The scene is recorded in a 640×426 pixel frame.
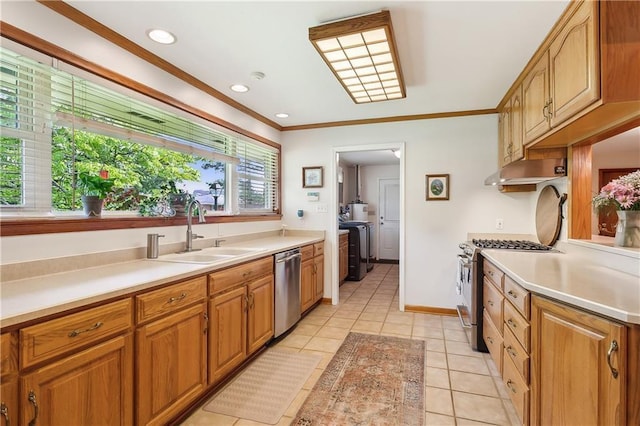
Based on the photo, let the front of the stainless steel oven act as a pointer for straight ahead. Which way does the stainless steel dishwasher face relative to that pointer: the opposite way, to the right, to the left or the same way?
the opposite way

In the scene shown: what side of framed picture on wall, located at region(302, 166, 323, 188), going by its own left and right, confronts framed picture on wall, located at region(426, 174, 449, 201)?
left

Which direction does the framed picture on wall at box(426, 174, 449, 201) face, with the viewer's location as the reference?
facing the viewer

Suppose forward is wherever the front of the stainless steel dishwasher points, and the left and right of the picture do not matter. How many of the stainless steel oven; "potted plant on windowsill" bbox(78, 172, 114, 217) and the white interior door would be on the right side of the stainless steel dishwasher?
1

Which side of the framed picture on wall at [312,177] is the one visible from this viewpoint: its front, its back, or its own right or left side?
front

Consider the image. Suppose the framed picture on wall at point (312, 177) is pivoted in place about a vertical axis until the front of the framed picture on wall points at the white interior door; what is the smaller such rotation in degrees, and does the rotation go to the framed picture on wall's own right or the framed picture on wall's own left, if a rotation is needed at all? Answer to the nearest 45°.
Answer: approximately 135° to the framed picture on wall's own left

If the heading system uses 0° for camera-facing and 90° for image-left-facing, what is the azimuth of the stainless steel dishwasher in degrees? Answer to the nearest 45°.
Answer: approximately 315°

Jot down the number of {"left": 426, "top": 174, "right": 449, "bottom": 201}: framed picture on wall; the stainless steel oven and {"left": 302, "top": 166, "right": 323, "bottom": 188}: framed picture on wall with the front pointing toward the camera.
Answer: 2

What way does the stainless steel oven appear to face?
to the viewer's left

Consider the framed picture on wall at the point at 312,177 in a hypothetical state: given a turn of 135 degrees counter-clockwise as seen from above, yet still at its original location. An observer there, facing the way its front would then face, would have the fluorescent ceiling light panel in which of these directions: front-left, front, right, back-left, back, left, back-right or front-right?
back-right

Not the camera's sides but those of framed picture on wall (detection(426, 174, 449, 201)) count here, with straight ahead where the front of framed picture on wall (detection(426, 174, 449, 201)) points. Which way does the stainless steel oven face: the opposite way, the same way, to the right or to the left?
to the right
